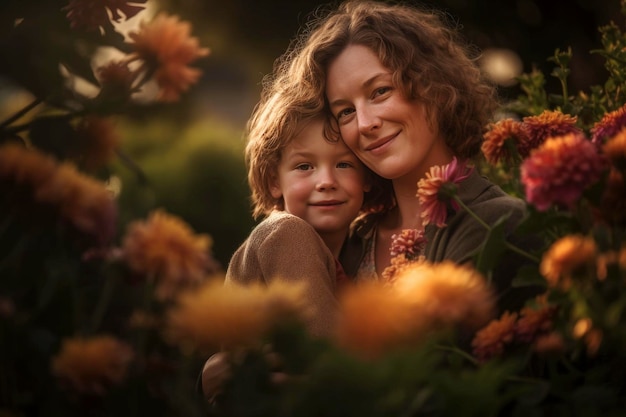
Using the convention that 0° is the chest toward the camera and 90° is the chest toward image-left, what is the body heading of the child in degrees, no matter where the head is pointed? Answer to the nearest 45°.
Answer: approximately 315°

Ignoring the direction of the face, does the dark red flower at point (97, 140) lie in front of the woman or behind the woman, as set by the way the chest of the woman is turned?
in front

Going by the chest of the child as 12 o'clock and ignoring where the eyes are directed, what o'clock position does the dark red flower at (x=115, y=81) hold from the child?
The dark red flower is roughly at 2 o'clock from the child.

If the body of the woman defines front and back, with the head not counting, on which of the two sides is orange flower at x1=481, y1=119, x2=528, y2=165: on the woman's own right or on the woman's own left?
on the woman's own left

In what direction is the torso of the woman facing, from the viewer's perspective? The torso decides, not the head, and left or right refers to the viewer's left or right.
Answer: facing the viewer and to the left of the viewer

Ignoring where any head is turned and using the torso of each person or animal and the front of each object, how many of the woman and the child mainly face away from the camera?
0

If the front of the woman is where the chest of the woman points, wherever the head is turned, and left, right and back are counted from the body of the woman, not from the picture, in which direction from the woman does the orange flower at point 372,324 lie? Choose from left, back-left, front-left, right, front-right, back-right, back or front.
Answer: front-left
